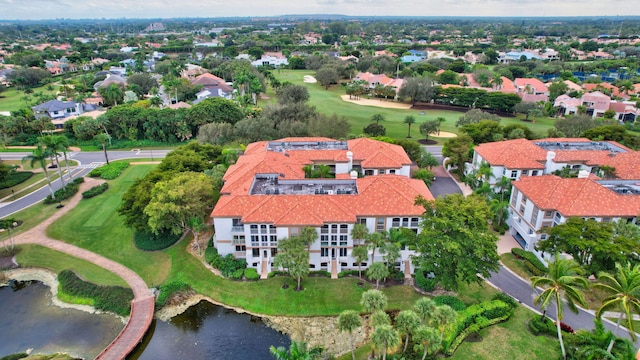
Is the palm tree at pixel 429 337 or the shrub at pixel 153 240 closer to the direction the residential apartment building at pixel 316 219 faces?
the palm tree

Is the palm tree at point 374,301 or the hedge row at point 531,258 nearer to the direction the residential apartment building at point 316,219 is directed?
the palm tree

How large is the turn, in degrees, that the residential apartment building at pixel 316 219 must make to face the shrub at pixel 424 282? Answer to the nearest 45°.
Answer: approximately 45° to its left

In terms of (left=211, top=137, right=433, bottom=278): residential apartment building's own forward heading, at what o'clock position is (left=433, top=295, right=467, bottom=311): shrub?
The shrub is roughly at 10 o'clock from the residential apartment building.

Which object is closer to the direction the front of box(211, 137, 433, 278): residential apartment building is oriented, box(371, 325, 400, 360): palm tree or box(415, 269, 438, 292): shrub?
the palm tree

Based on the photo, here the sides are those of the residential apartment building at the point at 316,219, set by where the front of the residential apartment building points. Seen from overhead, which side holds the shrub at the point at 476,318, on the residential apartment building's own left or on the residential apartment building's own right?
on the residential apartment building's own left

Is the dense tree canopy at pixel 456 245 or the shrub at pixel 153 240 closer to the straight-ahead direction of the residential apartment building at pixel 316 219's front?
the dense tree canopy

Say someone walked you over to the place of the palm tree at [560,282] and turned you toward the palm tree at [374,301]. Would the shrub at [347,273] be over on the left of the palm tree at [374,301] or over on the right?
right

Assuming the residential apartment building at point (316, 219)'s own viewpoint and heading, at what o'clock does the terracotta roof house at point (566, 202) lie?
The terracotta roof house is roughly at 9 o'clock from the residential apartment building.

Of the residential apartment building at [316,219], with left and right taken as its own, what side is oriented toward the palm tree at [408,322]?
front

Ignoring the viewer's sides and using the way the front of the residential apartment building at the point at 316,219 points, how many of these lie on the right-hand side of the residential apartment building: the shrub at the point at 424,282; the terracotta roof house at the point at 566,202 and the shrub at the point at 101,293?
1

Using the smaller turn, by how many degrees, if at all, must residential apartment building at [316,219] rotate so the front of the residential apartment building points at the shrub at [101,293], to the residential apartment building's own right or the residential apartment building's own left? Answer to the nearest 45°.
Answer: approximately 90° to the residential apartment building's own right

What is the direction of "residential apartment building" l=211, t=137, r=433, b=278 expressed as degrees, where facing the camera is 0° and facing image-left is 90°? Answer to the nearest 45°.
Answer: approximately 0°
